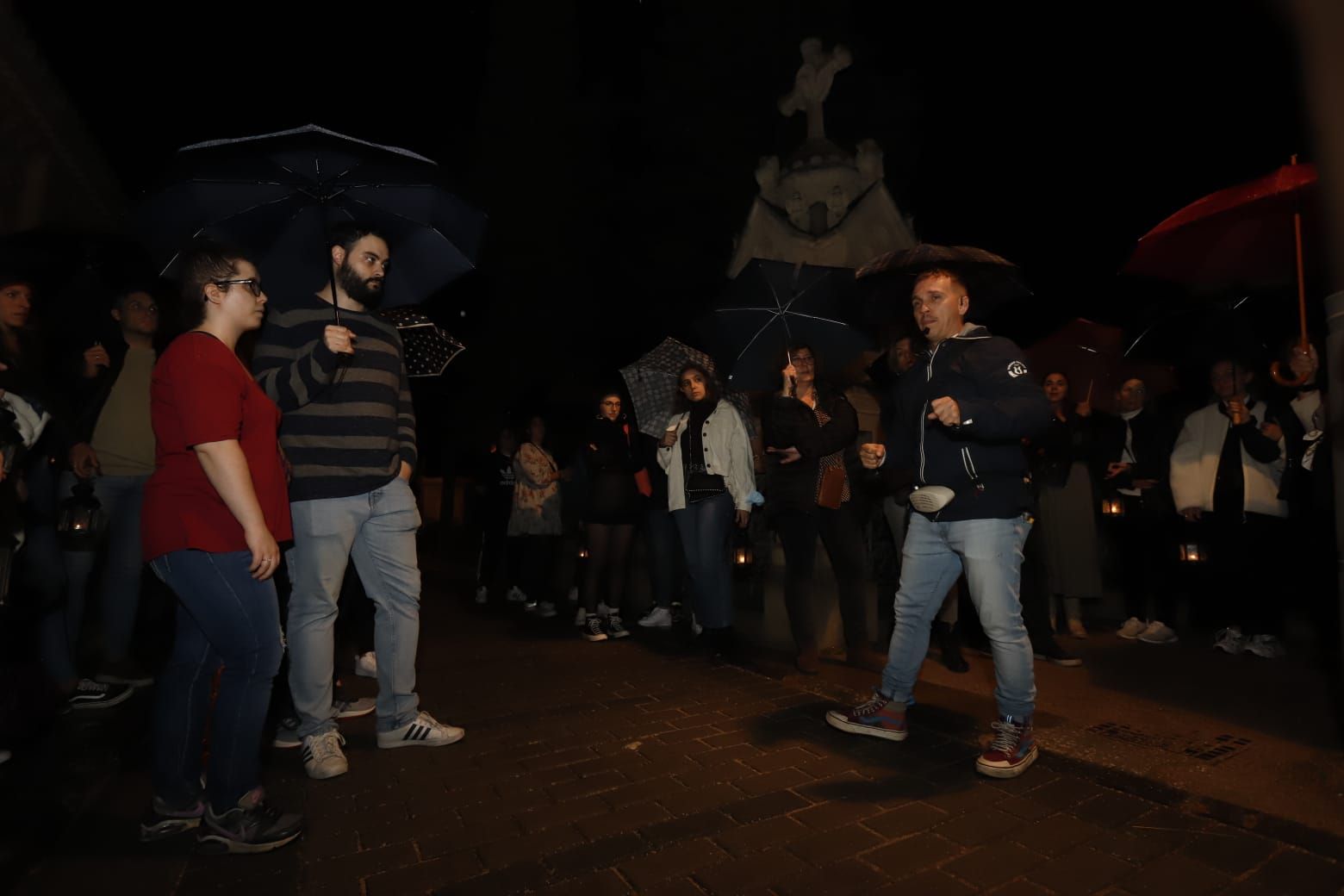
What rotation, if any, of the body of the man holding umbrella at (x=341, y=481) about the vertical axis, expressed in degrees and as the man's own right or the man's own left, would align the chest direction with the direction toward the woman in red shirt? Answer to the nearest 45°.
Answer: approximately 90° to the man's own right

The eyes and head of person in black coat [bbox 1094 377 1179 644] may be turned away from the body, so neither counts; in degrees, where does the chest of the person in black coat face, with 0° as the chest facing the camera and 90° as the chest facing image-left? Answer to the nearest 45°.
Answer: approximately 45°

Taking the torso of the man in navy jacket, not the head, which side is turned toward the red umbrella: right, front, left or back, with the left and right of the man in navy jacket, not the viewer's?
back

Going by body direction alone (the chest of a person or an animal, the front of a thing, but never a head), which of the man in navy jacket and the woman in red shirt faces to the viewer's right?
the woman in red shirt

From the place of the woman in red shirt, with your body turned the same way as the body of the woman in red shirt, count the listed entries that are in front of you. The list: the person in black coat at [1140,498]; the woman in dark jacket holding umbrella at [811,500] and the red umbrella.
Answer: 3

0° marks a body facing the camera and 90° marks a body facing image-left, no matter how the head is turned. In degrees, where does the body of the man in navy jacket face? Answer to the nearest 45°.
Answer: approximately 45°

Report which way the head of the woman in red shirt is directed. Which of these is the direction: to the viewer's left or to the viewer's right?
to the viewer's right

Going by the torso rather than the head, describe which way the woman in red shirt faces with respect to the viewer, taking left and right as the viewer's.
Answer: facing to the right of the viewer

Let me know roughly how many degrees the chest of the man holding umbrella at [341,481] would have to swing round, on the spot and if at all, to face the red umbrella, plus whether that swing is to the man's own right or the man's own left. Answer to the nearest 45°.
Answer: approximately 45° to the man's own left
